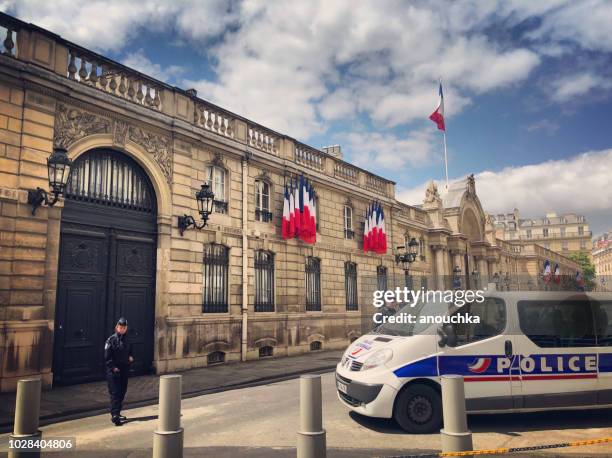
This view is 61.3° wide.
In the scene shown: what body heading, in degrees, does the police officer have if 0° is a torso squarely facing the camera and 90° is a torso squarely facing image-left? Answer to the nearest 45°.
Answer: approximately 315°

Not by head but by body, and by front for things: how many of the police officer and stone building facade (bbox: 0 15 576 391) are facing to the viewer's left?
0

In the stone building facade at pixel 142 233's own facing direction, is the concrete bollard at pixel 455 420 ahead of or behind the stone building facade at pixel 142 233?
ahead

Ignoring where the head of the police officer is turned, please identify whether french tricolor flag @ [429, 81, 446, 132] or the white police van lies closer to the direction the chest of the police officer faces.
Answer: the white police van

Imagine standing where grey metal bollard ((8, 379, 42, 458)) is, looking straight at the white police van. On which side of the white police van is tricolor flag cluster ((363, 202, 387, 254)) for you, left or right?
left

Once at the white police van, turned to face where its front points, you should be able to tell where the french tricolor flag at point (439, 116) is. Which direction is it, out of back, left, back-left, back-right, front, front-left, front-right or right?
back-right

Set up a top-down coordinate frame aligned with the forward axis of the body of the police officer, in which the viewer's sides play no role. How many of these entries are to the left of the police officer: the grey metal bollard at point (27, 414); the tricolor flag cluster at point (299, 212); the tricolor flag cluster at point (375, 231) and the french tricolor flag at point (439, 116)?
3

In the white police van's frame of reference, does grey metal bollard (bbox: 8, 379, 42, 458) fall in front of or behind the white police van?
in front

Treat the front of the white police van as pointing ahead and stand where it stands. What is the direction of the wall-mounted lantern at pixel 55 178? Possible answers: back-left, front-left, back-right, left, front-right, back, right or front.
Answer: front-right

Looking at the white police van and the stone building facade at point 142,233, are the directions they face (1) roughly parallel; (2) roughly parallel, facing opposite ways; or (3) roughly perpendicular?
roughly perpendicular

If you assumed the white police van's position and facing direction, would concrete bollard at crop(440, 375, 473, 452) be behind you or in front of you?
in front

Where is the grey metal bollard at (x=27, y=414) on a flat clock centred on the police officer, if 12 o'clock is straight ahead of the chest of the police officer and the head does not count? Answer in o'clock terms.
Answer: The grey metal bollard is roughly at 2 o'clock from the police officer.

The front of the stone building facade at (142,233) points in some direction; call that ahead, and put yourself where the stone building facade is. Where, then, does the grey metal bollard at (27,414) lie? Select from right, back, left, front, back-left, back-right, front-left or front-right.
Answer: front-right
